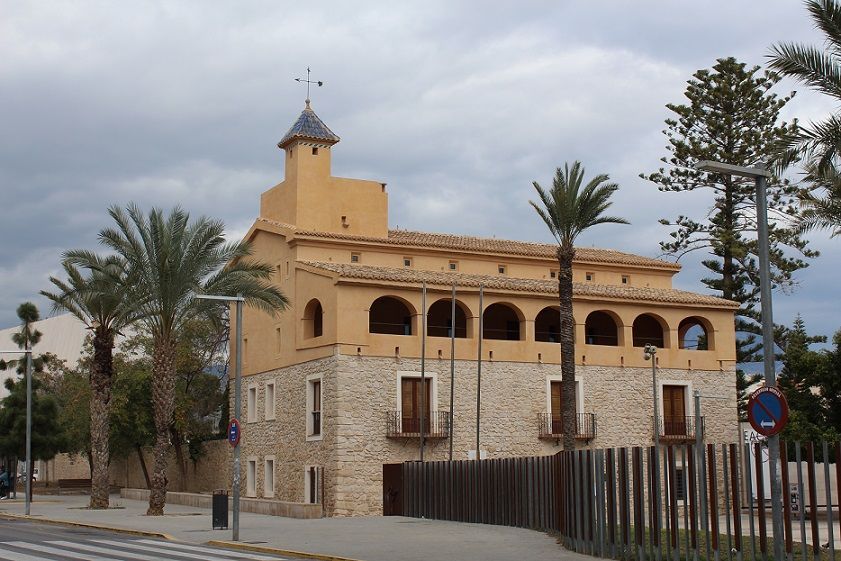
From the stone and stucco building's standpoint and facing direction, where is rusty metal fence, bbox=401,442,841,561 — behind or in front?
in front

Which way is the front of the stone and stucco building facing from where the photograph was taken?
facing the viewer and to the right of the viewer

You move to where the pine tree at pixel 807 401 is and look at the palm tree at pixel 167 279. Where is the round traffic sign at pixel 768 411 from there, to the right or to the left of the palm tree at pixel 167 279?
left

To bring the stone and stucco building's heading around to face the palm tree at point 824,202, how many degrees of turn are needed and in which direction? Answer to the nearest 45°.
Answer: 0° — it already faces it

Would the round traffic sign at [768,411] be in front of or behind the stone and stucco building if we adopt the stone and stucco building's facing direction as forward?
in front

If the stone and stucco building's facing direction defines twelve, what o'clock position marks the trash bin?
The trash bin is roughly at 2 o'clock from the stone and stucco building.

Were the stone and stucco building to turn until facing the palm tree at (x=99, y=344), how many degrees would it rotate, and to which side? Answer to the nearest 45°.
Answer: approximately 135° to its right
